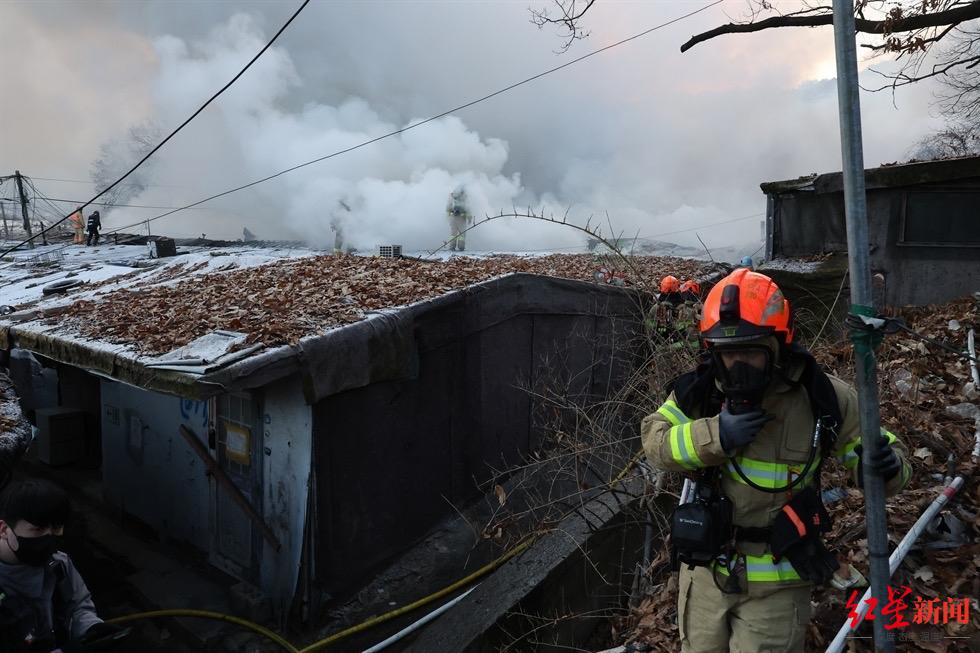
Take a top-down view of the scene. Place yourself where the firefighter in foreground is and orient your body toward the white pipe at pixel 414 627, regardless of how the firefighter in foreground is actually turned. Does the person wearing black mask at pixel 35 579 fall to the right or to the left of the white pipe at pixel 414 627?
left

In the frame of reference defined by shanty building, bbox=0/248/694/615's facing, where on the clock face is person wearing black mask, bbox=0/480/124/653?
The person wearing black mask is roughly at 11 o'clock from the shanty building.

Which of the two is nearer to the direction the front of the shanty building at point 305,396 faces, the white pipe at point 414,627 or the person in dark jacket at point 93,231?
the white pipe

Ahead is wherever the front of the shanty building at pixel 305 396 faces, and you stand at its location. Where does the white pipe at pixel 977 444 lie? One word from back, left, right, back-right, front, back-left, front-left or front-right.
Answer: left

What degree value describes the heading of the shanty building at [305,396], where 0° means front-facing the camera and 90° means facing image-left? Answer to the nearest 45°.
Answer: approximately 45°

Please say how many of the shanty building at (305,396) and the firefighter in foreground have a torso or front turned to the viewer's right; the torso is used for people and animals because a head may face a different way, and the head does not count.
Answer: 0

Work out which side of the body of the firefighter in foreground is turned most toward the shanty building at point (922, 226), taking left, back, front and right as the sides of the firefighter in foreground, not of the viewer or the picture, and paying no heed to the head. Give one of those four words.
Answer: back

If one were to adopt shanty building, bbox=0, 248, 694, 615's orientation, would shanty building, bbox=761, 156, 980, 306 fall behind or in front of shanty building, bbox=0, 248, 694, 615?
behind
